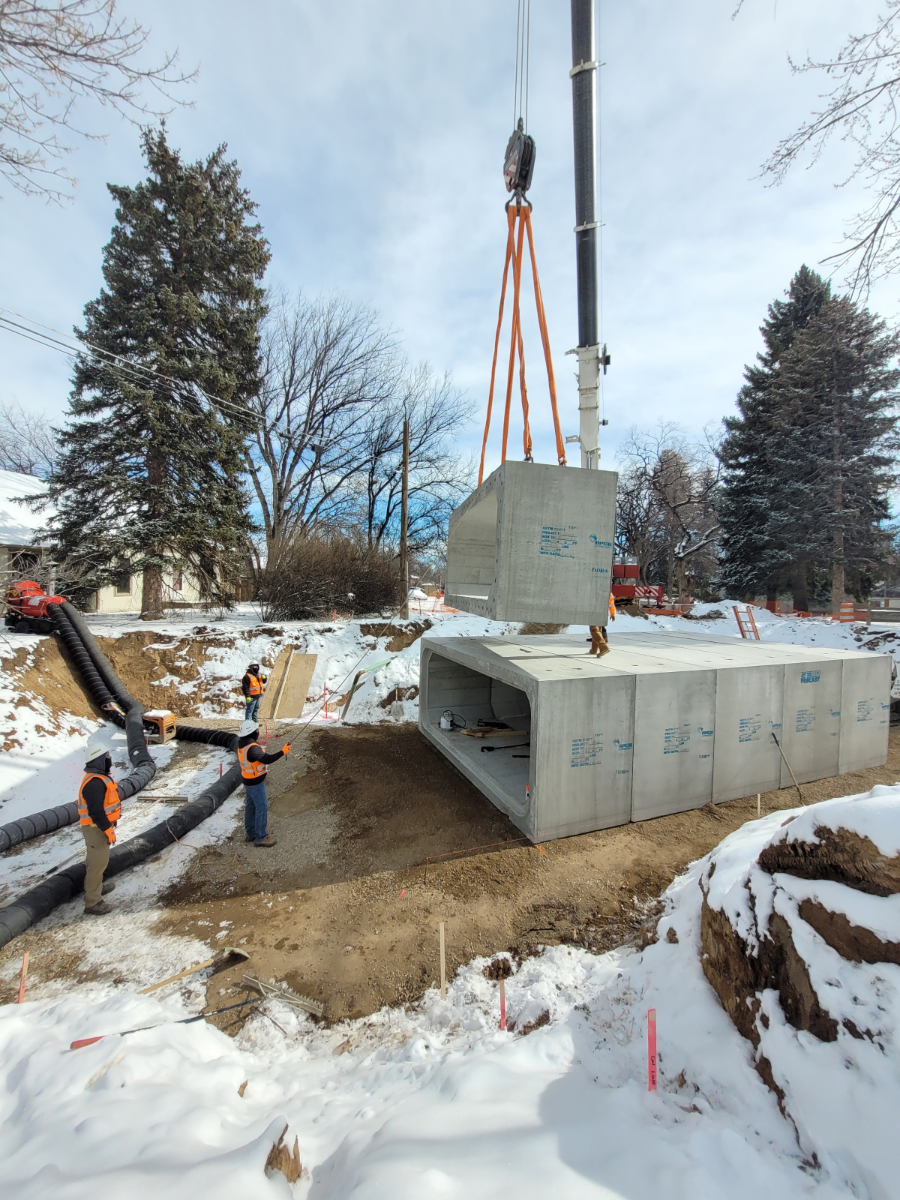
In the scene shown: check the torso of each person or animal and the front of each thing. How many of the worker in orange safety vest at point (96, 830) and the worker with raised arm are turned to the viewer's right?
2

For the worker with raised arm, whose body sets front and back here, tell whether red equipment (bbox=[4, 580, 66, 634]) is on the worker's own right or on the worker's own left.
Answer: on the worker's own left

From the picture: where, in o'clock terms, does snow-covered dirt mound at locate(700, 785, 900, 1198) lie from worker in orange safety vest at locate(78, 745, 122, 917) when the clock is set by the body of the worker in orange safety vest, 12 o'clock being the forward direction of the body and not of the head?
The snow-covered dirt mound is roughly at 2 o'clock from the worker in orange safety vest.

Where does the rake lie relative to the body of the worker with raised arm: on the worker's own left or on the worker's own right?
on the worker's own right

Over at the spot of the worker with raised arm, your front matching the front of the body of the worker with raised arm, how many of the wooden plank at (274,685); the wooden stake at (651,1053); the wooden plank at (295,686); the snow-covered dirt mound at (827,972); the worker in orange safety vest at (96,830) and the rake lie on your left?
2

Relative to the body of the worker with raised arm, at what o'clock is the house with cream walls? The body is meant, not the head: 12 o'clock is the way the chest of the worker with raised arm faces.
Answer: The house with cream walls is roughly at 8 o'clock from the worker with raised arm.

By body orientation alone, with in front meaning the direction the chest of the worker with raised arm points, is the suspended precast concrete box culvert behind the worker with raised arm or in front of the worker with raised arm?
in front

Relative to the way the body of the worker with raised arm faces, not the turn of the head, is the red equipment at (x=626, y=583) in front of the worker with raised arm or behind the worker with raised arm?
in front

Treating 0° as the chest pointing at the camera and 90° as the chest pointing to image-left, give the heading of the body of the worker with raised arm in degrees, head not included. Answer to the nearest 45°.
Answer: approximately 270°

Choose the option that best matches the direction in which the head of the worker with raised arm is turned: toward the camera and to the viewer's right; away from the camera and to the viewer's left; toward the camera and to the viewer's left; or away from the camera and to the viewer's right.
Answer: away from the camera and to the viewer's right

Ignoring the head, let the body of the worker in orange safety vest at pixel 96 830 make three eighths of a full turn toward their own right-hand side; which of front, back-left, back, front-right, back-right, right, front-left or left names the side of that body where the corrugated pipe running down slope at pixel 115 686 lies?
back-right

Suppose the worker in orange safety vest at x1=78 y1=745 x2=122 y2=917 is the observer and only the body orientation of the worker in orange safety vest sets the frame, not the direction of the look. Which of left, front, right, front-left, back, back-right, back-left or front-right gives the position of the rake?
right

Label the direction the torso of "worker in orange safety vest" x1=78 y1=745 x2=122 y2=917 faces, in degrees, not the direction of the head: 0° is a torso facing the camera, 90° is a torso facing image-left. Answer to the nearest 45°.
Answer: approximately 270°
